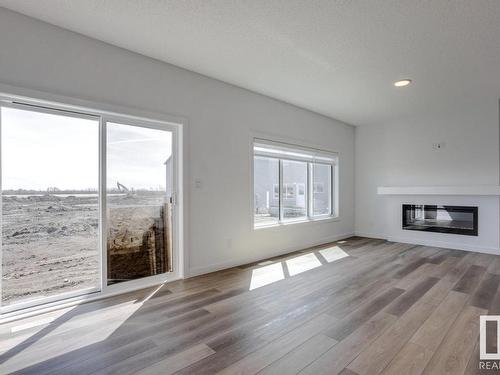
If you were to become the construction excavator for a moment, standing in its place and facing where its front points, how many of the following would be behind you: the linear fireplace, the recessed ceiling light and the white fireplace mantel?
3

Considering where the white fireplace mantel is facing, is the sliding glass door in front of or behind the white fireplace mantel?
in front

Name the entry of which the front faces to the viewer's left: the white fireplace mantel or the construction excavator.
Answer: the construction excavator

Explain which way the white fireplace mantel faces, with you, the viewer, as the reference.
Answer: facing the viewer

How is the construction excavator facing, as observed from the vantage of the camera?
facing to the left of the viewer

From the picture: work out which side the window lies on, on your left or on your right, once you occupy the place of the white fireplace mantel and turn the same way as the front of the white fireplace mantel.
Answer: on your right

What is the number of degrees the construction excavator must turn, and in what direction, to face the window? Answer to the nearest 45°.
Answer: approximately 90° to its left
